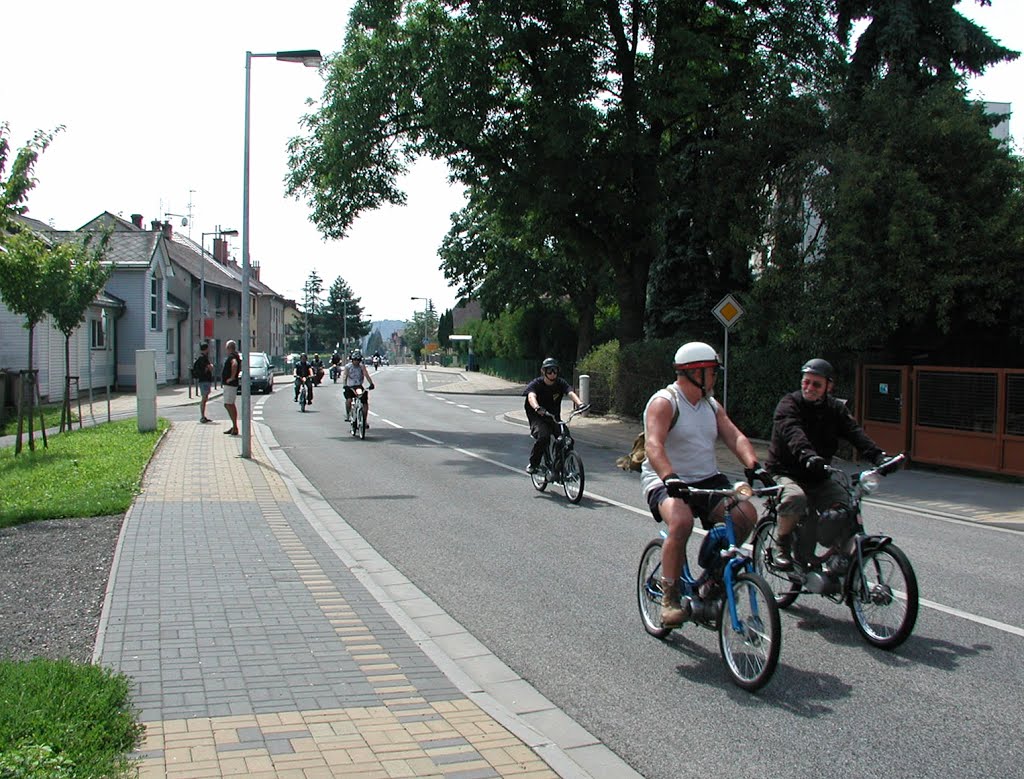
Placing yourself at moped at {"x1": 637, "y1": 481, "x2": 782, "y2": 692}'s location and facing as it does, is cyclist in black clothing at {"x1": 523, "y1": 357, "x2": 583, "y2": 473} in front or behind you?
behind

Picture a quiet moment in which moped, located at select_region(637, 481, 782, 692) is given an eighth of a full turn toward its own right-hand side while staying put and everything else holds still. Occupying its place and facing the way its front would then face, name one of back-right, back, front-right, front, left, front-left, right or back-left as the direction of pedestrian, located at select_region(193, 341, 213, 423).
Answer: back-right

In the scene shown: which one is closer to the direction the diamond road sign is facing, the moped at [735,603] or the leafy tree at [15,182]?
the moped

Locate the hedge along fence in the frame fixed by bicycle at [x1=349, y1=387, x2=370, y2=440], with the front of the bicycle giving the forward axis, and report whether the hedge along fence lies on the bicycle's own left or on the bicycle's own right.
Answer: on the bicycle's own left

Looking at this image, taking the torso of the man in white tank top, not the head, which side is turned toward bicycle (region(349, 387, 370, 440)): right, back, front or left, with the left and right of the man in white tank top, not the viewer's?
back

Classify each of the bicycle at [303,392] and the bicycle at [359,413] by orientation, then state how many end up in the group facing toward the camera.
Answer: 2

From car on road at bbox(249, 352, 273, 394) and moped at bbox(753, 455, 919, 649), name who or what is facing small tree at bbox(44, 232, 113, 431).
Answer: the car on road

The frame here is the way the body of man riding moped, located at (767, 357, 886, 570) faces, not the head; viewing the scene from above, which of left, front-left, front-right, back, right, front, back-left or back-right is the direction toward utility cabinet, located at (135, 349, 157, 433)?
back

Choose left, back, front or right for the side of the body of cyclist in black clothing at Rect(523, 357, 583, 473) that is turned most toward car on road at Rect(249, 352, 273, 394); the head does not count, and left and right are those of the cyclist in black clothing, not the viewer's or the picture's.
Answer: back

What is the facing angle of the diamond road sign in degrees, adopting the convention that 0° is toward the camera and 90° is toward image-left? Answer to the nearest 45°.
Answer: approximately 0°

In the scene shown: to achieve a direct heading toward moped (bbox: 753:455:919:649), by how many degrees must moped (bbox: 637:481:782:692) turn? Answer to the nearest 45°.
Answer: approximately 90° to its left
